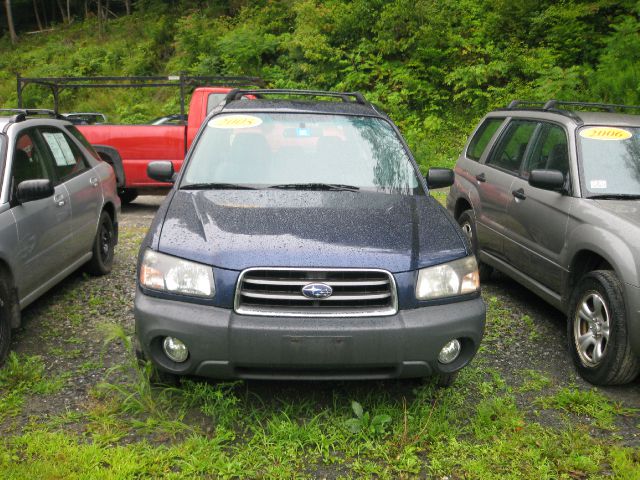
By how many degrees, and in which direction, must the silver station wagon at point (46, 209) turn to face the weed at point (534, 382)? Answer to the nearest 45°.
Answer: approximately 90° to its left

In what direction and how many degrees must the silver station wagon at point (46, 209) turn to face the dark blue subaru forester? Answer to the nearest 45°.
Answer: approximately 90° to its left

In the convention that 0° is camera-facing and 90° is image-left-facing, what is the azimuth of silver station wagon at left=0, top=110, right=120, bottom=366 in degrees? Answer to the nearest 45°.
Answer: approximately 45°

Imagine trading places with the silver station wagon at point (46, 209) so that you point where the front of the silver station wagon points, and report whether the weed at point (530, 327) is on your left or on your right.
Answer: on your left

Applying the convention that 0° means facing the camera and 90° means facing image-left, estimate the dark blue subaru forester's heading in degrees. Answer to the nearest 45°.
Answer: approximately 0°

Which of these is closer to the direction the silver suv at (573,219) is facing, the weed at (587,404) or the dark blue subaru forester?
the weed

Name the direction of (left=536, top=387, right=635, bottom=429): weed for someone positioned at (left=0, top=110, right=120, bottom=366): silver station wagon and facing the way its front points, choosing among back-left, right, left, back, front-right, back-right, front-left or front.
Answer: left

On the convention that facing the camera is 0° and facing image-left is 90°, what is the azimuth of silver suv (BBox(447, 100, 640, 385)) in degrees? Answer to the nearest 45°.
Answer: approximately 315°

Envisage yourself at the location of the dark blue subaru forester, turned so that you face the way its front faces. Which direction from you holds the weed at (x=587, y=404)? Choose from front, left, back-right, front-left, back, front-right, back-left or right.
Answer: left

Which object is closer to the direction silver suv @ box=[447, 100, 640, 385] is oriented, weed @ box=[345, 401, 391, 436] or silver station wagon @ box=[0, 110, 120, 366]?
the weed
